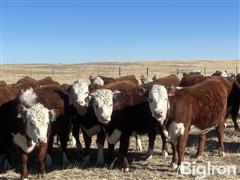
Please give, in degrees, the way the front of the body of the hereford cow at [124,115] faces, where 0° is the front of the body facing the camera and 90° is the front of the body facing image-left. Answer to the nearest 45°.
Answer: approximately 45°

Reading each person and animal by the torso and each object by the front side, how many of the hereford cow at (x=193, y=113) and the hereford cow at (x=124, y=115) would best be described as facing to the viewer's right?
0

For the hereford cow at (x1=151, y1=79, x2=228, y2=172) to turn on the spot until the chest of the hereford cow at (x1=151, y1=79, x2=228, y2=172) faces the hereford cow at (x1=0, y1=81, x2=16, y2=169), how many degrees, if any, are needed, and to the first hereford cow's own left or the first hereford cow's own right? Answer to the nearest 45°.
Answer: approximately 45° to the first hereford cow's own right

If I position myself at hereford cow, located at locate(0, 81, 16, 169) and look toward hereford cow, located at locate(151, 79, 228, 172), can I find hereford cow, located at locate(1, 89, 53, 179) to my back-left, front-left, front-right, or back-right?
front-right

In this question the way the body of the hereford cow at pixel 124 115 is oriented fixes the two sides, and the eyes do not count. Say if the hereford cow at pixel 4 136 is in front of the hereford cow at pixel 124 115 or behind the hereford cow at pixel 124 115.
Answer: in front

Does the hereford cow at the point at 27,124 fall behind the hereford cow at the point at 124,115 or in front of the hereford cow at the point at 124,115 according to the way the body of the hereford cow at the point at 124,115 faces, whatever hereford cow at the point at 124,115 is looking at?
in front

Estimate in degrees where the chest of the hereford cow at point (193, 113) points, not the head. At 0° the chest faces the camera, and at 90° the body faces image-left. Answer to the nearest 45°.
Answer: approximately 45°

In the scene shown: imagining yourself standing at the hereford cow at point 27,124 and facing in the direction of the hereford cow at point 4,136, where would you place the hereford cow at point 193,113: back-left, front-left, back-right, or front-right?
back-right

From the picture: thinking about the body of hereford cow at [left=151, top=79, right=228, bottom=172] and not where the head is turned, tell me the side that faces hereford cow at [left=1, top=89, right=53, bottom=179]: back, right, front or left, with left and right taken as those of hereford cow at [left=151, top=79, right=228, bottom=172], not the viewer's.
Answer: front

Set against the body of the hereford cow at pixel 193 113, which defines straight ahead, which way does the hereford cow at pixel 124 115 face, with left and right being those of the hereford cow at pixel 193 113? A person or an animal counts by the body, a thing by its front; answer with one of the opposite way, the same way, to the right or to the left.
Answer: the same way

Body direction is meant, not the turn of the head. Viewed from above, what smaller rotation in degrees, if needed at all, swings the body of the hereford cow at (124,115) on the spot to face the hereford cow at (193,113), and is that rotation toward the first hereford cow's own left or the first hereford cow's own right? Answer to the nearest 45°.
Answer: approximately 135° to the first hereford cow's own left
